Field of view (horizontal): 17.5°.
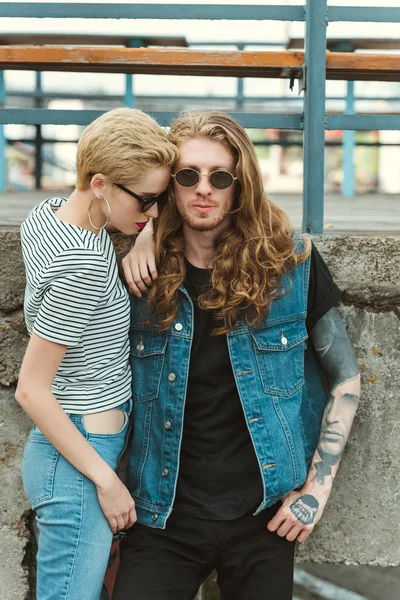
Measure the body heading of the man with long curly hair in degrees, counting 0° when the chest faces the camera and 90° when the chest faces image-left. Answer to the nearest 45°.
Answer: approximately 0°

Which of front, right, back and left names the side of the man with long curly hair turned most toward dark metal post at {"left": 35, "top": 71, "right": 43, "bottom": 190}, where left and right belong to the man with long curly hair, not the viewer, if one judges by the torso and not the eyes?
back

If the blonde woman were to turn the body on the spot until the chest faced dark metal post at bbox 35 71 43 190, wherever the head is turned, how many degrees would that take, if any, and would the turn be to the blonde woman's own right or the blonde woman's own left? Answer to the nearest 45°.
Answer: approximately 90° to the blonde woman's own left

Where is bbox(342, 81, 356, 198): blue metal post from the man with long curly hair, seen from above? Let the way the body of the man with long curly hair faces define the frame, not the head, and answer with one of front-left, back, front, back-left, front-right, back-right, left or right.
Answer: back

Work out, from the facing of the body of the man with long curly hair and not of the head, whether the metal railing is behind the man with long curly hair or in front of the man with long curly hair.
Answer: behind

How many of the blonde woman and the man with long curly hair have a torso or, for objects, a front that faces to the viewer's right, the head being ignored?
1

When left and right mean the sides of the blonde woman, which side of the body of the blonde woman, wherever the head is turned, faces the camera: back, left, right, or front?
right

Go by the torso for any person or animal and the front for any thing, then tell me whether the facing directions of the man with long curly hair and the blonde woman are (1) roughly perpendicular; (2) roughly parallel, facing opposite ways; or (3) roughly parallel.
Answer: roughly perpendicular

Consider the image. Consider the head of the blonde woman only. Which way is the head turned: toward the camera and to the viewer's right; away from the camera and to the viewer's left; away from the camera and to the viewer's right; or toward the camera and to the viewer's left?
toward the camera and to the viewer's right
